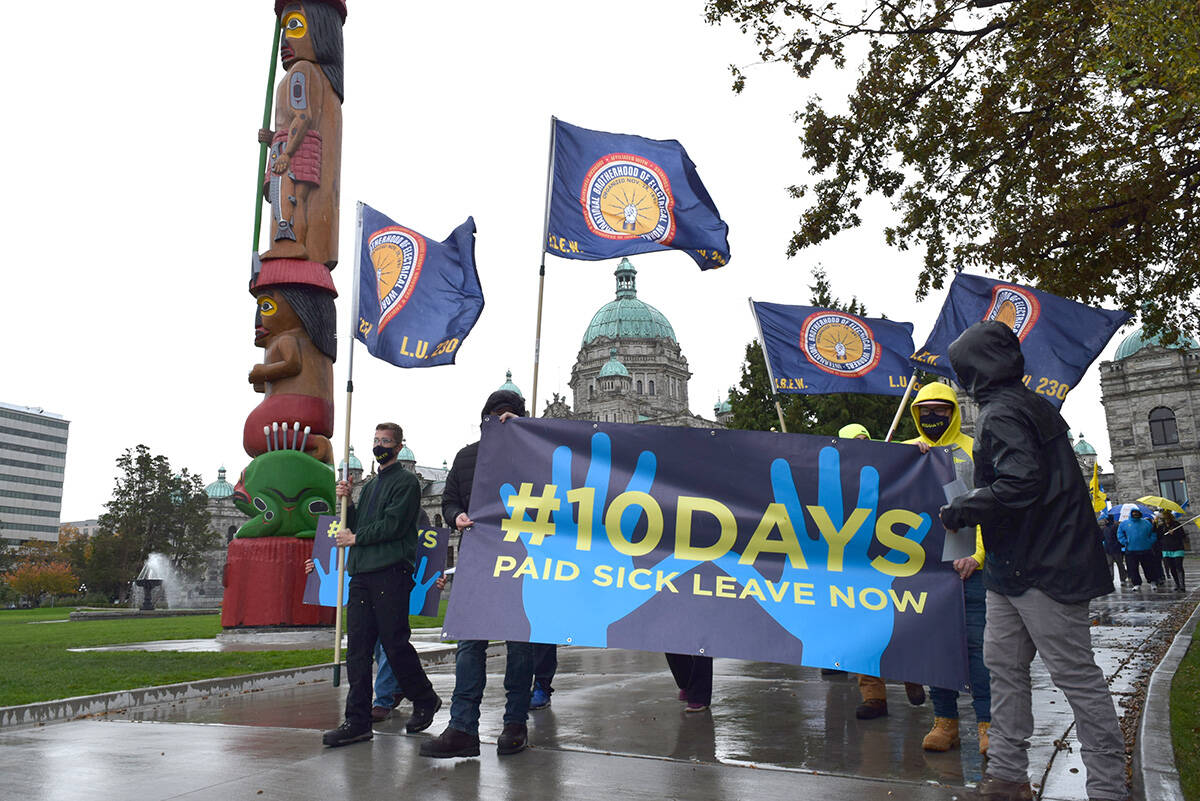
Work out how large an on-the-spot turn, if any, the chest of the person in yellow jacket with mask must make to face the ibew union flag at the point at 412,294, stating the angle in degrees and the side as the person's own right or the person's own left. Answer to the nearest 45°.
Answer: approximately 90° to the person's own right

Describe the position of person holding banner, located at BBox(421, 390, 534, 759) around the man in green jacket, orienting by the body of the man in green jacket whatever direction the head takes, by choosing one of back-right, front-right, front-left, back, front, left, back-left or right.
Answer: left

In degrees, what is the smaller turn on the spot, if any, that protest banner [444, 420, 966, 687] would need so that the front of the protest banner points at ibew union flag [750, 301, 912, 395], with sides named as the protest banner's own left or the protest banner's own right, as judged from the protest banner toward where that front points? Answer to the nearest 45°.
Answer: approximately 180°

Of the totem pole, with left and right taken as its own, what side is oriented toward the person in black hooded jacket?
left

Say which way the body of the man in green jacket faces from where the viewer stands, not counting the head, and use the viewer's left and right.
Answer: facing the viewer and to the left of the viewer

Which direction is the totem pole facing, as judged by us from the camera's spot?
facing to the left of the viewer

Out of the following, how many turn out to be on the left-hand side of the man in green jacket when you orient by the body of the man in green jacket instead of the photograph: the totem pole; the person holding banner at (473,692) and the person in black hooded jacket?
2

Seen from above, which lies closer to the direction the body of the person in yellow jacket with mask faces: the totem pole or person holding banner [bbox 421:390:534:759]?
the person holding banner

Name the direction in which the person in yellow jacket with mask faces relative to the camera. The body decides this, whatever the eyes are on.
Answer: toward the camera

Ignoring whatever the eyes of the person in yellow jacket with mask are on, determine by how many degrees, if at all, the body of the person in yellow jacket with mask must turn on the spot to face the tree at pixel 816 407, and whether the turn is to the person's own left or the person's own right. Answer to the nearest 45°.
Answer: approximately 180°

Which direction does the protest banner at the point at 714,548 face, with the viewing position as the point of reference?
facing the viewer
